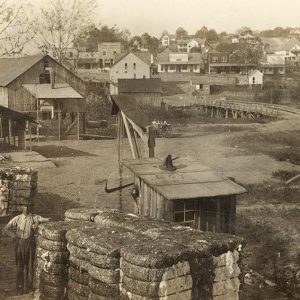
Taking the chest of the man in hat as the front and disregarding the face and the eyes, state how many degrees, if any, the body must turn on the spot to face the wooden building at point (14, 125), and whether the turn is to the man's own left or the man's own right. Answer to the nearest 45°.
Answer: approximately 180°

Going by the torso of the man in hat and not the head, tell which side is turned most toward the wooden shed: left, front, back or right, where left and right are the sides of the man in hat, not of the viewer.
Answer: left

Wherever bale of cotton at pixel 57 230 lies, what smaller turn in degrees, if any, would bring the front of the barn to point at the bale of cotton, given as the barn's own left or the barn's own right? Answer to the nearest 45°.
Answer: approximately 45° to the barn's own right

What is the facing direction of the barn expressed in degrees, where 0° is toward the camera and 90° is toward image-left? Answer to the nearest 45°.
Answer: approximately 315°
